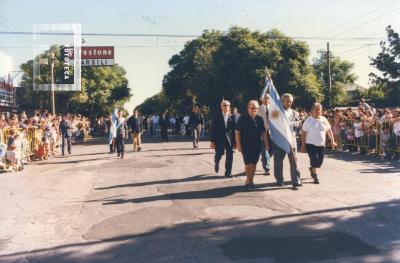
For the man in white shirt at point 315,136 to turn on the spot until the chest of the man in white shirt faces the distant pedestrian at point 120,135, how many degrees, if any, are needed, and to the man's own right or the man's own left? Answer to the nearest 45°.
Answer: approximately 135° to the man's own right

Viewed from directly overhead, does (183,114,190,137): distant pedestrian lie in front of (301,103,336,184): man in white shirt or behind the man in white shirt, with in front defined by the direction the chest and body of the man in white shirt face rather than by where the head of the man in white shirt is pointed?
behind

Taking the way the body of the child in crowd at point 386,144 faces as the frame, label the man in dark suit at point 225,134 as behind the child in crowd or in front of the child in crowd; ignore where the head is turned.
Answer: in front

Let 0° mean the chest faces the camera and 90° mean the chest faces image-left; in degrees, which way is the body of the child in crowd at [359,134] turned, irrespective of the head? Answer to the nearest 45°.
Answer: approximately 45°

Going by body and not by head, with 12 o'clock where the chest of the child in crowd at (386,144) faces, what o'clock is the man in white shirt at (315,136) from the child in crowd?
The man in white shirt is roughly at 11 o'clock from the child in crowd.

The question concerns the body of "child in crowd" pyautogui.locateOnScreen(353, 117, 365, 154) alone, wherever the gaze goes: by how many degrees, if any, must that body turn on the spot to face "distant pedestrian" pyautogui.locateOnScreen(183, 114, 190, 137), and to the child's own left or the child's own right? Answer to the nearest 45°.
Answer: approximately 90° to the child's own right

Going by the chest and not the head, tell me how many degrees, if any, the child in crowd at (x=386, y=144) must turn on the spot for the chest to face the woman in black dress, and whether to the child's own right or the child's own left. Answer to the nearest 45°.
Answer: approximately 45° to the child's own left

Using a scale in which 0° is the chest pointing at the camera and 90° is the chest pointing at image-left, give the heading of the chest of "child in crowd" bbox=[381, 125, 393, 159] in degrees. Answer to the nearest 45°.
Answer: approximately 45°

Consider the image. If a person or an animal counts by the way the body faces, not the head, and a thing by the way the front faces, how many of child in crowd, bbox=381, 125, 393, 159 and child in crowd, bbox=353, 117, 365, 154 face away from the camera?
0

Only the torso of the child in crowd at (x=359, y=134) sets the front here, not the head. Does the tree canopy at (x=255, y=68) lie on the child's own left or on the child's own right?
on the child's own right

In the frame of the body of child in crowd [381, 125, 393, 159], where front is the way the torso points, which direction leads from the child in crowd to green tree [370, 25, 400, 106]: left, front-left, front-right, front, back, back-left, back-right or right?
back-right

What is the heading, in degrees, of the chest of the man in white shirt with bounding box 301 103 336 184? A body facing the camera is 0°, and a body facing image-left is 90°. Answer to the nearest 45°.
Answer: approximately 0°

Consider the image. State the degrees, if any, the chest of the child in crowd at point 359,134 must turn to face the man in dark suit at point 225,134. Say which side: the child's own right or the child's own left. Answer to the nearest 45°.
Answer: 0° — they already face them

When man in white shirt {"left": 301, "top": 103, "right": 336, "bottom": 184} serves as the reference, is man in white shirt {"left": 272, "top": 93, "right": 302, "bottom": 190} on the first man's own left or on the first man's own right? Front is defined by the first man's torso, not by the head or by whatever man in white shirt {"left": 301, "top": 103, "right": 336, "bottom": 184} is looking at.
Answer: on the first man's own right
